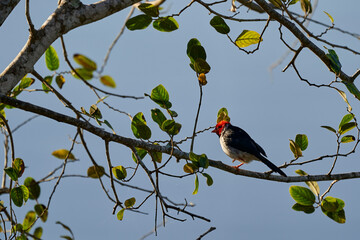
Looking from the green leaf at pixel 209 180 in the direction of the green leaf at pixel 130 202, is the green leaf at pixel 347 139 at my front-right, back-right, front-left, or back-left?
back-right

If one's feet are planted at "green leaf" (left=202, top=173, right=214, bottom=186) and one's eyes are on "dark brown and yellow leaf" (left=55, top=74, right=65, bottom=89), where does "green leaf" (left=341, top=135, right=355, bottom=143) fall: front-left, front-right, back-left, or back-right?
back-right

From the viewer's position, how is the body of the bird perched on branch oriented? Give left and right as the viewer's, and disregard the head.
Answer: facing to the left of the viewer
